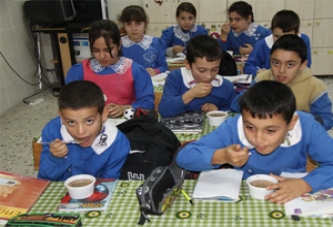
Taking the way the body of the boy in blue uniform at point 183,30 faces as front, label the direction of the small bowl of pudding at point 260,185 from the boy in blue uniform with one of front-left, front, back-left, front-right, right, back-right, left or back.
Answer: front

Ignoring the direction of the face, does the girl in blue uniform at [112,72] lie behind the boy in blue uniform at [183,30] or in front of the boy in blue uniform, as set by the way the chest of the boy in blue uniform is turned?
in front

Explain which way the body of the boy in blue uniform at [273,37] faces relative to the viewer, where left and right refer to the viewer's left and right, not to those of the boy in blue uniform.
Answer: facing the viewer

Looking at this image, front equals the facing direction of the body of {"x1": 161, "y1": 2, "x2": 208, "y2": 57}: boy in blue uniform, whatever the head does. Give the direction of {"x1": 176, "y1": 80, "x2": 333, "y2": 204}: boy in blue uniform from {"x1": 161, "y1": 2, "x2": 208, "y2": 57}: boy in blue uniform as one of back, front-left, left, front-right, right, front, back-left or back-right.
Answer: front

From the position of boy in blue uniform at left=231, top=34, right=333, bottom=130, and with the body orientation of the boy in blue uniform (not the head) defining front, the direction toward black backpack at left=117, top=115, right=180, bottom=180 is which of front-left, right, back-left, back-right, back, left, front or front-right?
front

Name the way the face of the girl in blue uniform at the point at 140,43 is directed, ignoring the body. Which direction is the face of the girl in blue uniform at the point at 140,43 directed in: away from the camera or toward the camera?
toward the camera

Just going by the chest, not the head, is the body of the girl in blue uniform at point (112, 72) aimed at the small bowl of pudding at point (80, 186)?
yes

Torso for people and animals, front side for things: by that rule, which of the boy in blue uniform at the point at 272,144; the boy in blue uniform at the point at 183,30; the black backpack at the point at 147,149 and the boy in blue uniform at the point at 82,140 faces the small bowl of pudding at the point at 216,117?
the boy in blue uniform at the point at 183,30

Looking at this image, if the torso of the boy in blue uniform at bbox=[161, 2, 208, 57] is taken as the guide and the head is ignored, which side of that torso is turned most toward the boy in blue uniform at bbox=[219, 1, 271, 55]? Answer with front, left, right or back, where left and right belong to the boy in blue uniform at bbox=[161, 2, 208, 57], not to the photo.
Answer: left

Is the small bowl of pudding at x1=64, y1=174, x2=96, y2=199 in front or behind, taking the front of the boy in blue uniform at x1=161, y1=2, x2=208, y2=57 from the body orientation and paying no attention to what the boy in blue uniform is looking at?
in front

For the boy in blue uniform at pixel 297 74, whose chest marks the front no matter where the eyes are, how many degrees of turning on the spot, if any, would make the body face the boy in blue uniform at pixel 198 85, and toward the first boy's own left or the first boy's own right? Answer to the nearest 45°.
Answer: approximately 45° to the first boy's own right

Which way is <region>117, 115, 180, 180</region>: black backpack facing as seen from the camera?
toward the camera

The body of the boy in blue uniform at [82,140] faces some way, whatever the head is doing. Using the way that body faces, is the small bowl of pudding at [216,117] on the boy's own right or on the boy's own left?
on the boy's own left

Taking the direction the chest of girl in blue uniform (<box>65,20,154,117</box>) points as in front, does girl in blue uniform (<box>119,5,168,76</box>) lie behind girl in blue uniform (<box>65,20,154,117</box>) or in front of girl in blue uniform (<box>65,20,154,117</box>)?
behind

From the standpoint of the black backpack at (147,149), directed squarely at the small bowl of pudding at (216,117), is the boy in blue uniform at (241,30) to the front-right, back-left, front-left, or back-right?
front-left

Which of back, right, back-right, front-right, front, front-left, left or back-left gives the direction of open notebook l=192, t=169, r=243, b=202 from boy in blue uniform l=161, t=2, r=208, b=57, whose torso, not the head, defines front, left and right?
front

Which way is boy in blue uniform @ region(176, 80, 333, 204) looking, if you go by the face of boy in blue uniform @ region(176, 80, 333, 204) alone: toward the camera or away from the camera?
toward the camera

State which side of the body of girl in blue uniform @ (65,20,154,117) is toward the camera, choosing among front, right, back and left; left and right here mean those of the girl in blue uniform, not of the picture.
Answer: front

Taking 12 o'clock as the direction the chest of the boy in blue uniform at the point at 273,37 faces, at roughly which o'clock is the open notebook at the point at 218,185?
The open notebook is roughly at 12 o'clock from the boy in blue uniform.

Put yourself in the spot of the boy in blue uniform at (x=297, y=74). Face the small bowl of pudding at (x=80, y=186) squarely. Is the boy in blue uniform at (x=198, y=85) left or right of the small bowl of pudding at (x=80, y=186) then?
right
